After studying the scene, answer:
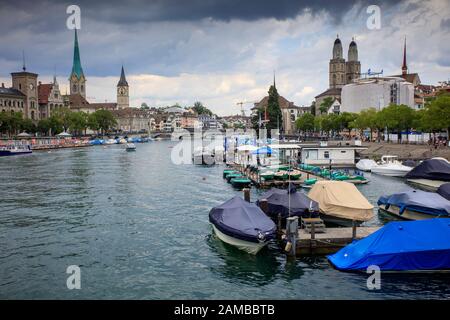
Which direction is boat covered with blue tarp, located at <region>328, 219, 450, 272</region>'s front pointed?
to the viewer's left

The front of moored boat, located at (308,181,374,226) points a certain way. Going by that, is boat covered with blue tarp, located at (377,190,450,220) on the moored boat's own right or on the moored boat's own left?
on the moored boat's own left

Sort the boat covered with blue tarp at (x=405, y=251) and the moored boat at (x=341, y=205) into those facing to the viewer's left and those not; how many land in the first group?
1

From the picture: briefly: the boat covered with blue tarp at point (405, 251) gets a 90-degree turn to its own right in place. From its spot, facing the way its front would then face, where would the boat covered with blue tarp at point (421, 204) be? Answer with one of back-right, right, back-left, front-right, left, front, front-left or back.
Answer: front

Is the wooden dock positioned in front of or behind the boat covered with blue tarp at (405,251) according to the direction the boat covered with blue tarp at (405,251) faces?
in front

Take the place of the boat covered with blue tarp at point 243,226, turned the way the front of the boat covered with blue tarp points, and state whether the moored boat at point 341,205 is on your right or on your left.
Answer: on your left

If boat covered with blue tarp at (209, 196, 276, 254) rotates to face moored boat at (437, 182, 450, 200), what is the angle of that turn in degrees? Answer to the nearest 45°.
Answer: approximately 90° to its left
